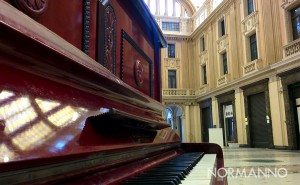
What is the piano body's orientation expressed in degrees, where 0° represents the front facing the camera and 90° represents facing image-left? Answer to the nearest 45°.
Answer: approximately 315°
